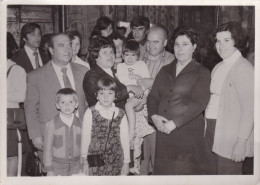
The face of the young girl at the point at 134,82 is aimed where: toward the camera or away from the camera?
toward the camera

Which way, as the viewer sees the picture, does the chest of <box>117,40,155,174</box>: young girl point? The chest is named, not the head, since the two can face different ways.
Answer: toward the camera

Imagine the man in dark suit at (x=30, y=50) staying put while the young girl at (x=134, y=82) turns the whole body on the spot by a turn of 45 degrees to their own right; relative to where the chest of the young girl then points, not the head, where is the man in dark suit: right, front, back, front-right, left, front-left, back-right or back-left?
front-right
